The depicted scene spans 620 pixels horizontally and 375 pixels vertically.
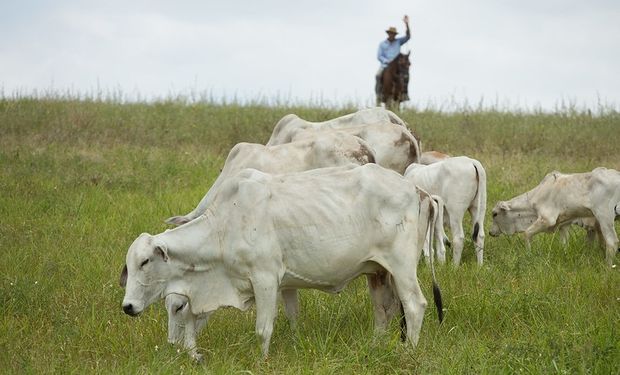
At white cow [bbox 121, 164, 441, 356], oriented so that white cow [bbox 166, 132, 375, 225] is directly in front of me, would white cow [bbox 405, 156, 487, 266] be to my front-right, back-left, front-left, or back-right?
front-right

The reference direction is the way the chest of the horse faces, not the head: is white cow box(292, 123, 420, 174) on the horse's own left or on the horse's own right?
on the horse's own right

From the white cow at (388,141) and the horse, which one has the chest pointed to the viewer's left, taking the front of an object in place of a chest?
the white cow

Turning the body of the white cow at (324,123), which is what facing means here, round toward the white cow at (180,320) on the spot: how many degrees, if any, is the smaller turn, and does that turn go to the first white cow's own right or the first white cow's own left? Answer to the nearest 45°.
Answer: approximately 90° to the first white cow's own left

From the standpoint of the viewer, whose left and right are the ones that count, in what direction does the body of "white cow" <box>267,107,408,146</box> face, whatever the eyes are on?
facing to the left of the viewer

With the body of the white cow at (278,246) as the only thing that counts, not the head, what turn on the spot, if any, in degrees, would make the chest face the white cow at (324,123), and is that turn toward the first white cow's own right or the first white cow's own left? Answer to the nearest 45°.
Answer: approximately 90° to the first white cow's own right

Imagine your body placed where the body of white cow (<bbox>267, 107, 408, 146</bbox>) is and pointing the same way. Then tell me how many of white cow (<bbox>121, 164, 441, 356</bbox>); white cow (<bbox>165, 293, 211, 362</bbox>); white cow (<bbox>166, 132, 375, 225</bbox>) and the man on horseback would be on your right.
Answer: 1

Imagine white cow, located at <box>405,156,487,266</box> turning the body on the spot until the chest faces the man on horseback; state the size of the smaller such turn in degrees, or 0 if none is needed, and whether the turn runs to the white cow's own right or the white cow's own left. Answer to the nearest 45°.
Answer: approximately 45° to the white cow's own right

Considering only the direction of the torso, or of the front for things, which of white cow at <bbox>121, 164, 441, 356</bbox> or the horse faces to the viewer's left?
the white cow

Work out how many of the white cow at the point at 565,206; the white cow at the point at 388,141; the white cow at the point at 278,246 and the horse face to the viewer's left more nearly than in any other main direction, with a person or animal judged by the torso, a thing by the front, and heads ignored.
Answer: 3

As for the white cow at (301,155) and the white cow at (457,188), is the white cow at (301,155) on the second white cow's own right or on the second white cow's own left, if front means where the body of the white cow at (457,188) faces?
on the second white cow's own left

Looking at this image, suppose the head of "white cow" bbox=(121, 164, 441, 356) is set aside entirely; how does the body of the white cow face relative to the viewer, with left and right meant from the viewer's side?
facing to the left of the viewer

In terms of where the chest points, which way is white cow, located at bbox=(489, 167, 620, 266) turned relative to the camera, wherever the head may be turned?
to the viewer's left

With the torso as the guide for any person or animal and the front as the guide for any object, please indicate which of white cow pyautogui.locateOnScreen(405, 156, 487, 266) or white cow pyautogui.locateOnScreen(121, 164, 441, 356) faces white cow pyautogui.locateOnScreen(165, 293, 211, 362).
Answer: white cow pyautogui.locateOnScreen(121, 164, 441, 356)

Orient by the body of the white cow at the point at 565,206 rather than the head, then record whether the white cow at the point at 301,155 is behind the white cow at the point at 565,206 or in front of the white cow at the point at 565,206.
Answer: in front

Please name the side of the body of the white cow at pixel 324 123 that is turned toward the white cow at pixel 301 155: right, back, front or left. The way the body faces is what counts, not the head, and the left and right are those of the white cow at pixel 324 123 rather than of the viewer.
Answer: left

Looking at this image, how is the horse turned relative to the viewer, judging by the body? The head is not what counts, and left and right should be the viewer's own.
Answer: facing the viewer and to the right of the viewer

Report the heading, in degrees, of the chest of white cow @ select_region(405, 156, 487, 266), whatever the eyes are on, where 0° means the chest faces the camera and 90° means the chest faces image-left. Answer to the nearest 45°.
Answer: approximately 135°

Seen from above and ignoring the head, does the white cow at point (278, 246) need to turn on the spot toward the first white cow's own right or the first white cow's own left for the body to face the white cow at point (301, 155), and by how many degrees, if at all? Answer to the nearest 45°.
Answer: approximately 90° to the first white cow's own right
